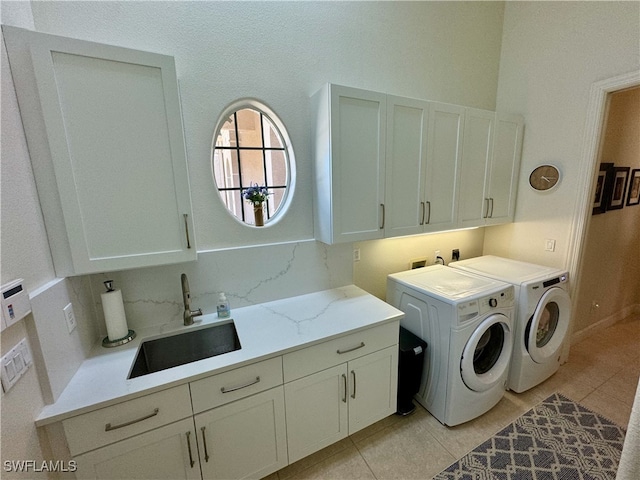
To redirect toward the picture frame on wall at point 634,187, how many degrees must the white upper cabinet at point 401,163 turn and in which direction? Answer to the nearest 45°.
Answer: approximately 90° to its left

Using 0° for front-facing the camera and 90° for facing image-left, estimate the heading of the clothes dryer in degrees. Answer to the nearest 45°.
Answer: approximately 315°

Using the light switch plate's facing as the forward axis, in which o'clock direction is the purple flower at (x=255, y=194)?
The purple flower is roughly at 10 o'clock from the light switch plate.

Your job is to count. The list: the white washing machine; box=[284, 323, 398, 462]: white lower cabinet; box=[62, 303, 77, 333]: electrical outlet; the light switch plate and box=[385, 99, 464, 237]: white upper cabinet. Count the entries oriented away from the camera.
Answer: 0

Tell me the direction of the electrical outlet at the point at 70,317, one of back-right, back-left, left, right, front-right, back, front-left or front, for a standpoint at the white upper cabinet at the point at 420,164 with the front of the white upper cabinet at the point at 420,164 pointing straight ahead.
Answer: right

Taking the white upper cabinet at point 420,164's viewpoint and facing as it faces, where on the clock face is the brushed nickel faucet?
The brushed nickel faucet is roughly at 3 o'clock from the white upper cabinet.

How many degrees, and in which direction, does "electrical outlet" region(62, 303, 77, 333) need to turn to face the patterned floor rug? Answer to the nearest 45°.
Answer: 0° — it already faces it

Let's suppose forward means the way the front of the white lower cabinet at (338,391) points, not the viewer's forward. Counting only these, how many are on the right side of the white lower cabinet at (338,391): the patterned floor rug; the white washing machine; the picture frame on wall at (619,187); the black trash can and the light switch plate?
1

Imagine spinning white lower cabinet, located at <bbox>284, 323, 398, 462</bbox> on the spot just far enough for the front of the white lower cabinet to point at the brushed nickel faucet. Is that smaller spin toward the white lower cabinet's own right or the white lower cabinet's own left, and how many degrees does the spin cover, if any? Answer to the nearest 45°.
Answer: approximately 135° to the white lower cabinet's own right

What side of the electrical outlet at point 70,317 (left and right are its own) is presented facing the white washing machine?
front

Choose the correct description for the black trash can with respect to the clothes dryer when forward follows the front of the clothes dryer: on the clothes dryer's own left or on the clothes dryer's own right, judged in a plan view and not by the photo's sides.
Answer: on the clothes dryer's own right

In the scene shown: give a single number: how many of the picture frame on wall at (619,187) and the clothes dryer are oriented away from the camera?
0

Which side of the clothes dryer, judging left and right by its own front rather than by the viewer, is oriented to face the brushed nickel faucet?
right

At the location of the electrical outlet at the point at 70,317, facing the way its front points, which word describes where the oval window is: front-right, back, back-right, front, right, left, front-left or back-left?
front-left

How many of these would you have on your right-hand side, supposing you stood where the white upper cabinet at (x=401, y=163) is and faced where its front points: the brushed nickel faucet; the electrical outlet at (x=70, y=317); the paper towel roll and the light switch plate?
4

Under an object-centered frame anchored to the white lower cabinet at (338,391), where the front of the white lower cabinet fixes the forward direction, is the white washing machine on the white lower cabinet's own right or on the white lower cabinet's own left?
on the white lower cabinet's own left

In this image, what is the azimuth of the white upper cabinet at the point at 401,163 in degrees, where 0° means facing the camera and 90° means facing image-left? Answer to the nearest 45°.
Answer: approximately 315°

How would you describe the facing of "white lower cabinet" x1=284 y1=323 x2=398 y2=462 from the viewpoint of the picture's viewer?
facing the viewer and to the right of the viewer

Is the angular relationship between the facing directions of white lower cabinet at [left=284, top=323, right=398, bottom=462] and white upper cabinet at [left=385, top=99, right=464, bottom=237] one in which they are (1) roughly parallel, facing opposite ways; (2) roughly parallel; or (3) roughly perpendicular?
roughly parallel
